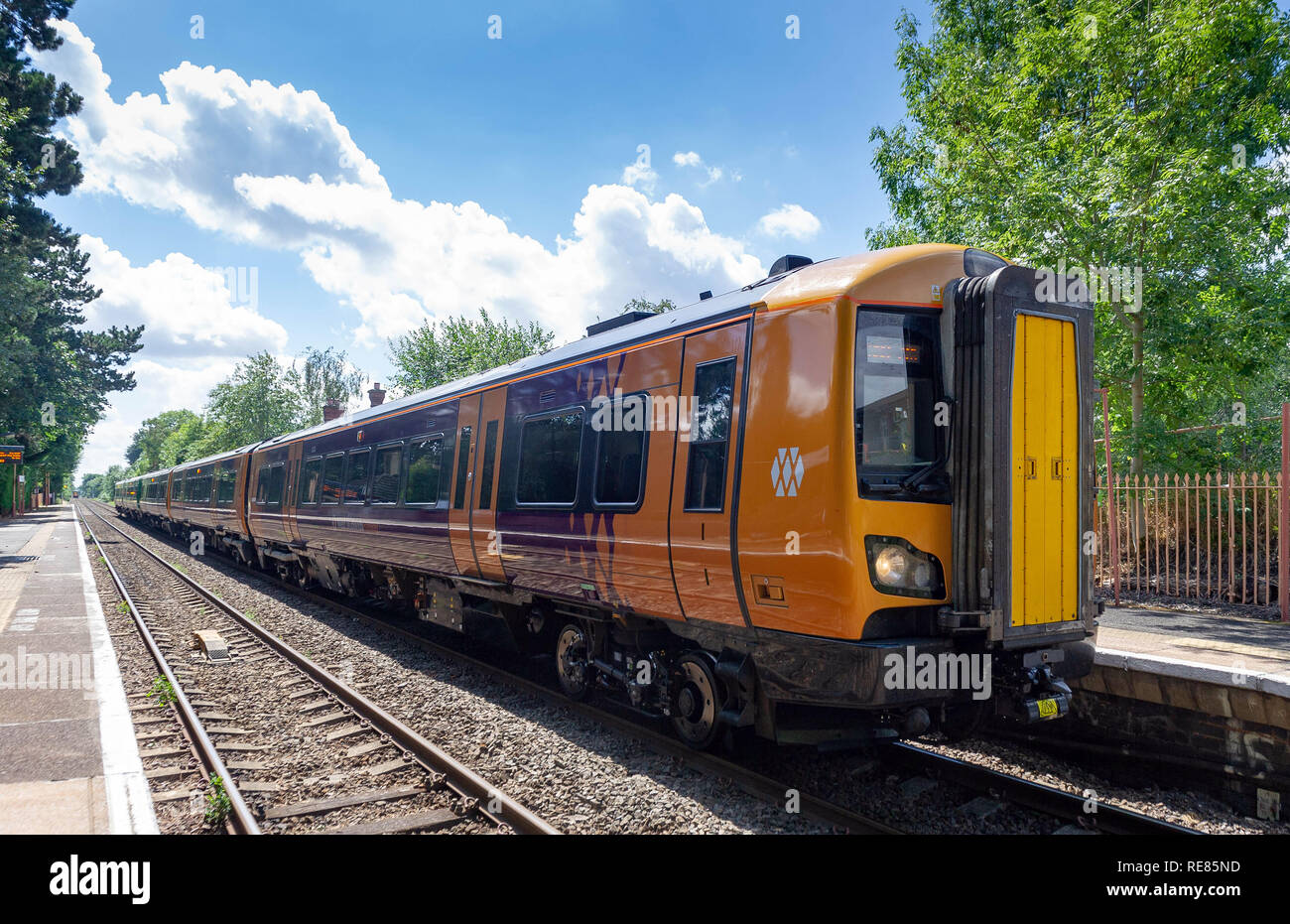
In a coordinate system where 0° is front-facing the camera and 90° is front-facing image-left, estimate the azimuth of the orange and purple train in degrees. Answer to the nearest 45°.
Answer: approximately 315°

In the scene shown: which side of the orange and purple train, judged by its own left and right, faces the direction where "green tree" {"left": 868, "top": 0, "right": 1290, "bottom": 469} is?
left

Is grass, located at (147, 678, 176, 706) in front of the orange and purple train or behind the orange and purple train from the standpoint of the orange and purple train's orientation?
in front

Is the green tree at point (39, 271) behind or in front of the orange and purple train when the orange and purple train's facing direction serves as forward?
behind

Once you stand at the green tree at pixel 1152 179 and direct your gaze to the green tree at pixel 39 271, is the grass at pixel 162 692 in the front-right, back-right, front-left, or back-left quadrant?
front-left
